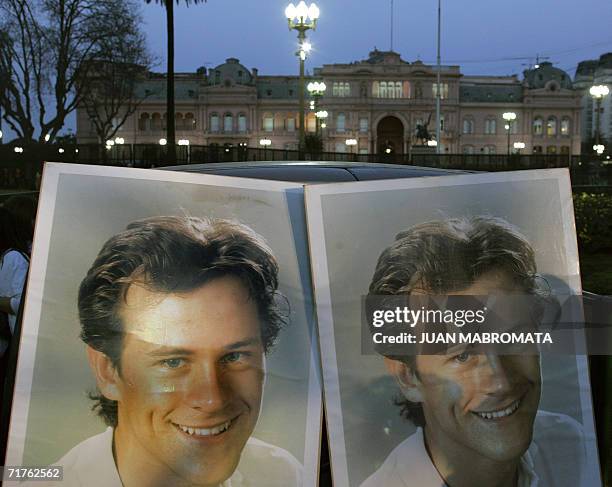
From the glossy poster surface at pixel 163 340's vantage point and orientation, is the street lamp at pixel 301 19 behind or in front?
behind

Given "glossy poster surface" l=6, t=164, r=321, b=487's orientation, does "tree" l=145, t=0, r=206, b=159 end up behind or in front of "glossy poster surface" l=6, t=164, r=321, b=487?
behind

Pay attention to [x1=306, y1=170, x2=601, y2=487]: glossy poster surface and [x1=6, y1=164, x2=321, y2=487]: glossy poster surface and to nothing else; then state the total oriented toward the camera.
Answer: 2

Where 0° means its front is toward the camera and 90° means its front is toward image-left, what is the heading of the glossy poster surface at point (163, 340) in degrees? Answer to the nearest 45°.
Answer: approximately 0°

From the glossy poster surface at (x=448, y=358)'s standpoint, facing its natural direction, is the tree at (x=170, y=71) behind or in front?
behind

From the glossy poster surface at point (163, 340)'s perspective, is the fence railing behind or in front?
behind

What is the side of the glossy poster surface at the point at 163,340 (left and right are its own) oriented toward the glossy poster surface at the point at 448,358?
left

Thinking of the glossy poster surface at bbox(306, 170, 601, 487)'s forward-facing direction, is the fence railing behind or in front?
behind

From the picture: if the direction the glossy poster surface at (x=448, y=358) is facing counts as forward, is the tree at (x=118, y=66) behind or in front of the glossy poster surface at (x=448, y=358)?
behind
